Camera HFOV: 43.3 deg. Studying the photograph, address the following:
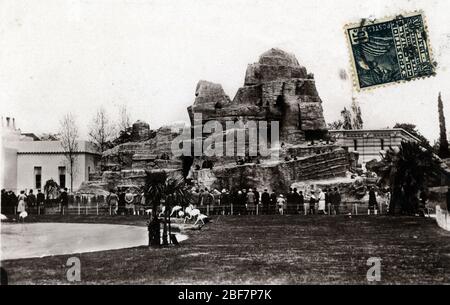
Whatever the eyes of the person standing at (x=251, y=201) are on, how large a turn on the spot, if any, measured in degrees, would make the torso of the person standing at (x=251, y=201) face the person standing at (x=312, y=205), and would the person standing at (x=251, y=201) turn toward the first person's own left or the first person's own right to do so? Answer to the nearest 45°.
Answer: approximately 135° to the first person's own right

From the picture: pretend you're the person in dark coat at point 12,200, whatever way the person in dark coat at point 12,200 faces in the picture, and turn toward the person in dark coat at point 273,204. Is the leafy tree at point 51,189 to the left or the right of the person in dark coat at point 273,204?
left

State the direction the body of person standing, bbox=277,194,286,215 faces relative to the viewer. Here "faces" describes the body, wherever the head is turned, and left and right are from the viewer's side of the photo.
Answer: facing away from the viewer

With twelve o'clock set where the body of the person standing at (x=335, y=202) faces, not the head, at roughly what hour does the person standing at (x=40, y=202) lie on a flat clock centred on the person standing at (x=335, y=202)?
the person standing at (x=40, y=202) is roughly at 8 o'clock from the person standing at (x=335, y=202).

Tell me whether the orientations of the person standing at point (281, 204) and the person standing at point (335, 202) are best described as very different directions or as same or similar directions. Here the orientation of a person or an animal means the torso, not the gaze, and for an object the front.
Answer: same or similar directions

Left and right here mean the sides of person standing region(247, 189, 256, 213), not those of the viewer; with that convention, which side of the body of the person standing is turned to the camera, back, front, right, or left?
back

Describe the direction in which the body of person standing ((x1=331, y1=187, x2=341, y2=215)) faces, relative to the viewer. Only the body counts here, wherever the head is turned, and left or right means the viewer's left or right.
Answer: facing away from the viewer

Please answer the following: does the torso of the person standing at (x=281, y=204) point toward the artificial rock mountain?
yes

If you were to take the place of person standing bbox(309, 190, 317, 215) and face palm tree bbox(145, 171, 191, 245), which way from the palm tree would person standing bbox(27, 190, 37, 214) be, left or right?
right

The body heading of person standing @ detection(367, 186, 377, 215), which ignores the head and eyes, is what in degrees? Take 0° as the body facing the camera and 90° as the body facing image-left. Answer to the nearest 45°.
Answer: approximately 180°

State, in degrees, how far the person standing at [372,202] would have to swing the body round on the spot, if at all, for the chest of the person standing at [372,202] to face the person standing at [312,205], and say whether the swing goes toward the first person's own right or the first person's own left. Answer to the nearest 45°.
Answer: approximately 90° to the first person's own left

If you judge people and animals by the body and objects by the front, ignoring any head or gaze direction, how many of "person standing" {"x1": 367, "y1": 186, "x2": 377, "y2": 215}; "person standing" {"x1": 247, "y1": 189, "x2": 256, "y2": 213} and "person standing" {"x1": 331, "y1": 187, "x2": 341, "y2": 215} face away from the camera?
3
